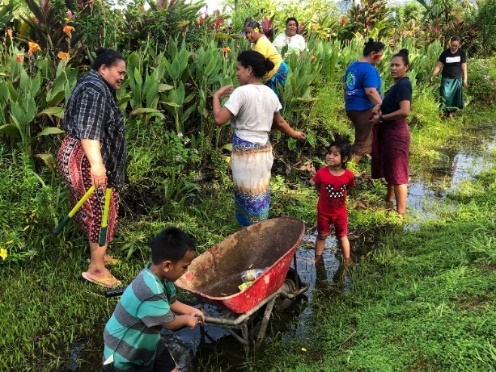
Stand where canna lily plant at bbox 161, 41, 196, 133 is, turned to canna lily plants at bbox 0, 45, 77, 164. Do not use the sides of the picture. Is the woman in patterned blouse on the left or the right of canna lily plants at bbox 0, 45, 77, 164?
left

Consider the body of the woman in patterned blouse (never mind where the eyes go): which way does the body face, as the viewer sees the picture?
to the viewer's right

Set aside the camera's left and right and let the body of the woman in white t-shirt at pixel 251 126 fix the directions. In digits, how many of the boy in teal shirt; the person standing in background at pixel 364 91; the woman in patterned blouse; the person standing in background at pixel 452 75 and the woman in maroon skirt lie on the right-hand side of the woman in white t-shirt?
3

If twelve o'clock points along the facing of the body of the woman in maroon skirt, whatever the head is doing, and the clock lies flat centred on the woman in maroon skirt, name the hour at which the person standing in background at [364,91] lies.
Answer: The person standing in background is roughly at 2 o'clock from the woman in maroon skirt.

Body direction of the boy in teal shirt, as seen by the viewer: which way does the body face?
to the viewer's right

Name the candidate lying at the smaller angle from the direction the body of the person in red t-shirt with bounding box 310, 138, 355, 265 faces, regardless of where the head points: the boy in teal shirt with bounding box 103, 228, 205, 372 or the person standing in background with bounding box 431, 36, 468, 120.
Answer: the boy in teal shirt

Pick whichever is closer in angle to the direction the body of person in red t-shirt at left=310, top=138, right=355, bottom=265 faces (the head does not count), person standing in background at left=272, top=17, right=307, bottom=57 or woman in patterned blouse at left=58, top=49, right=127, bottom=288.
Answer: the woman in patterned blouse

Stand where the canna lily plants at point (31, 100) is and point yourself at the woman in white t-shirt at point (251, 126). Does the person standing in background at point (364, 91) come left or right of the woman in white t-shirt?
left

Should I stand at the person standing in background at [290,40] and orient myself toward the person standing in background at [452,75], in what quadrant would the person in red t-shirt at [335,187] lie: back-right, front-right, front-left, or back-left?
back-right
